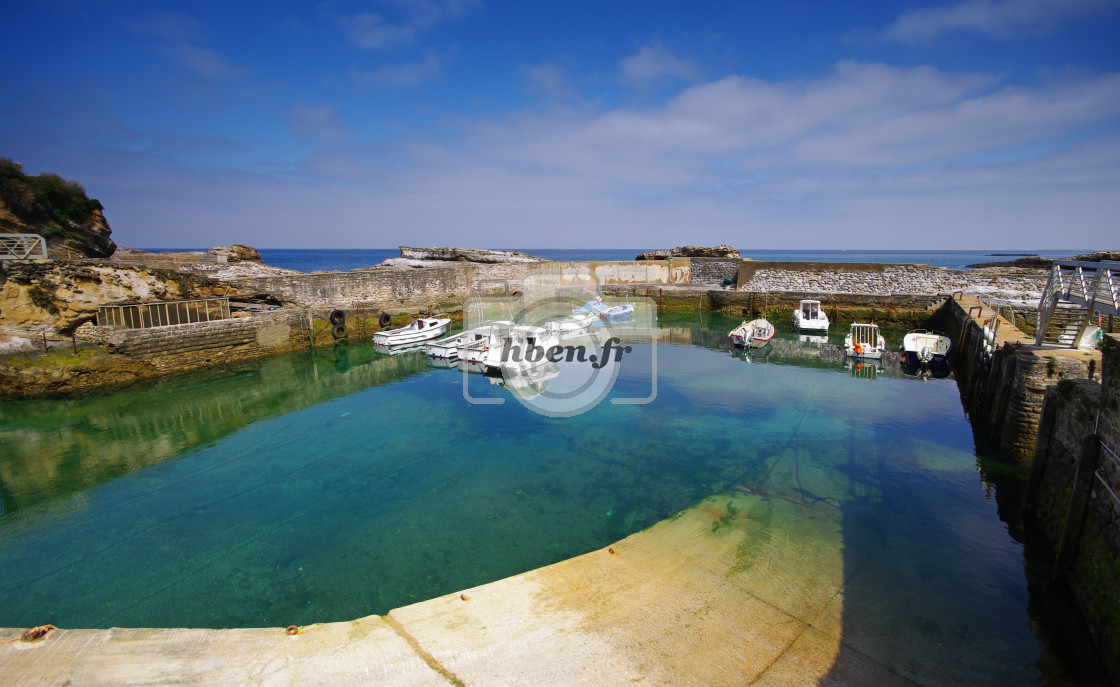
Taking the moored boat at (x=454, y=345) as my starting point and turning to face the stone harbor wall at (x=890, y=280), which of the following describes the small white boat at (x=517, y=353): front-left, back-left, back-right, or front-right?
front-right

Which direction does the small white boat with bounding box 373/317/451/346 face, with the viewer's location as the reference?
facing away from the viewer and to the right of the viewer

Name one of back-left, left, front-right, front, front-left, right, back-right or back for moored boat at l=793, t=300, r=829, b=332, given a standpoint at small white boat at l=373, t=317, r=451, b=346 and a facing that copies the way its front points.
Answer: front-right

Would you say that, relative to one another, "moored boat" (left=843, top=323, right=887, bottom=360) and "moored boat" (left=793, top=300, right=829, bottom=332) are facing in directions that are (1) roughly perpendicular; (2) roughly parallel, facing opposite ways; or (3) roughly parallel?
roughly parallel

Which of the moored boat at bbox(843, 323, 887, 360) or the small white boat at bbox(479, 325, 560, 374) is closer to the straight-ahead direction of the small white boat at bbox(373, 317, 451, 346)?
the moored boat

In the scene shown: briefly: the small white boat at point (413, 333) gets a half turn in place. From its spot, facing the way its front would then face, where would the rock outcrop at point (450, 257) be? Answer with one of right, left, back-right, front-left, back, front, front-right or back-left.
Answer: back-right

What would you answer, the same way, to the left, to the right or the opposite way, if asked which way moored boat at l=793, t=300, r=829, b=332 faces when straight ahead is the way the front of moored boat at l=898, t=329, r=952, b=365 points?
the same way
